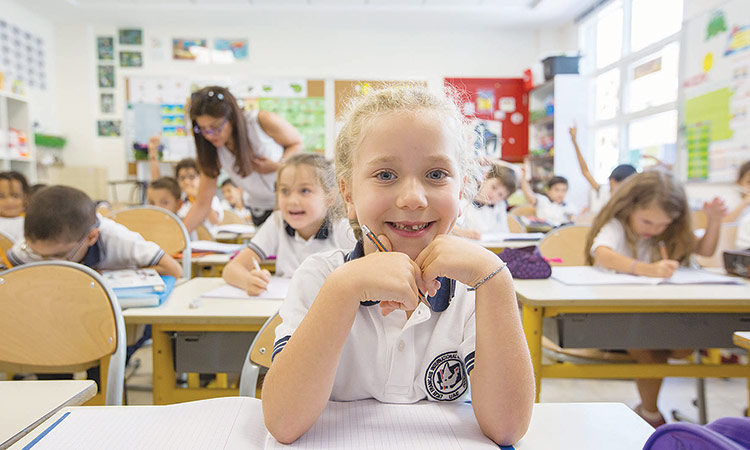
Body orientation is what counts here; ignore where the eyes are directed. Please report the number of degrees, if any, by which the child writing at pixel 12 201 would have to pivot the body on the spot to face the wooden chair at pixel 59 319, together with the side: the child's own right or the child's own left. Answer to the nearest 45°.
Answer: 0° — they already face it

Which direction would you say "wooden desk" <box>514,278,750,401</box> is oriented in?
away from the camera

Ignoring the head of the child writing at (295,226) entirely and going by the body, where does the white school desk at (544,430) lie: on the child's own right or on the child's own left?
on the child's own left

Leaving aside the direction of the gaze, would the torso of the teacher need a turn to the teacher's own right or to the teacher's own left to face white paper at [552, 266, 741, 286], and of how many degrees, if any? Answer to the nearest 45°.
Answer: approximately 90° to the teacher's own left

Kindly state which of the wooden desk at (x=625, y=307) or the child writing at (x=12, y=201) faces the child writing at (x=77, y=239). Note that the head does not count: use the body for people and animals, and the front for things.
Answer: the child writing at (x=12, y=201)

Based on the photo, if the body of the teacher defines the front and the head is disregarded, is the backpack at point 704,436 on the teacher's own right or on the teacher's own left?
on the teacher's own left

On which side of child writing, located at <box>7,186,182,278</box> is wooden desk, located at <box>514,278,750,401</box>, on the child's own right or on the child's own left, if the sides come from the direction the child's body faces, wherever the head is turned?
on the child's own left

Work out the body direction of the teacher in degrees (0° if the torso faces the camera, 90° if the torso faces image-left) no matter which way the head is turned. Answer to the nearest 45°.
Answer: approximately 45°

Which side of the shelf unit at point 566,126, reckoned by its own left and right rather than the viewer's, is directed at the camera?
left
